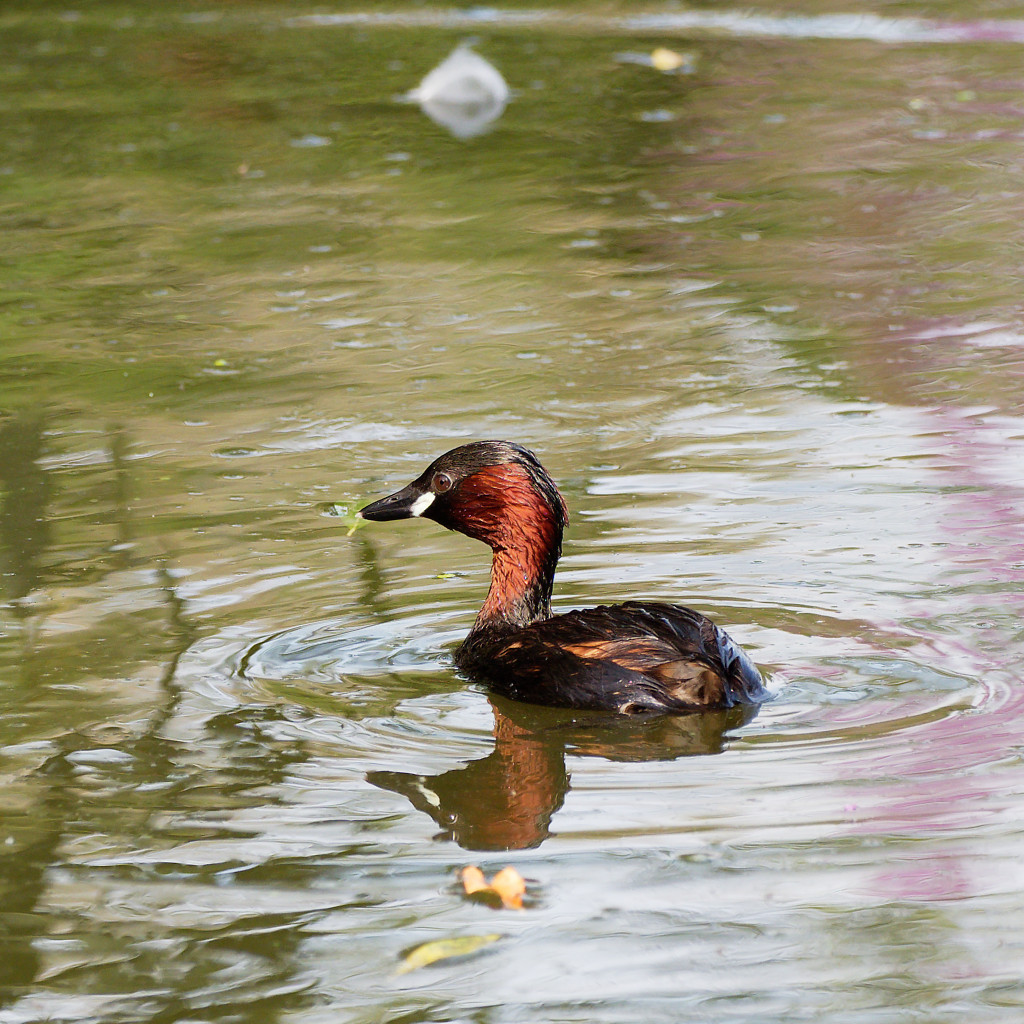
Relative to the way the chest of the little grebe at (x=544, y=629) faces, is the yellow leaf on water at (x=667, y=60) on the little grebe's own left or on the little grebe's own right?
on the little grebe's own right

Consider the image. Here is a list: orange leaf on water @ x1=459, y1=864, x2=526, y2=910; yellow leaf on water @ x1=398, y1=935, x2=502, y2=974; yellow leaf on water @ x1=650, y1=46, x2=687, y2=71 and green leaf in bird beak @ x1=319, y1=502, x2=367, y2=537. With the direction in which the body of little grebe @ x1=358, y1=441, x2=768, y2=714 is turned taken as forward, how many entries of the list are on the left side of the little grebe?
2

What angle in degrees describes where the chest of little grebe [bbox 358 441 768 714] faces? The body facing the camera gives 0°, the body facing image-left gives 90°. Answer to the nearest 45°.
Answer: approximately 90°

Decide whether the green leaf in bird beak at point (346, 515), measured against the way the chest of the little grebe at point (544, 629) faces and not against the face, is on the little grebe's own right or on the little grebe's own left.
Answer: on the little grebe's own right

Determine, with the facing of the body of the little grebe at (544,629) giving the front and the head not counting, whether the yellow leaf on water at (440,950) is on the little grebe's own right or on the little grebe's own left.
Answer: on the little grebe's own left

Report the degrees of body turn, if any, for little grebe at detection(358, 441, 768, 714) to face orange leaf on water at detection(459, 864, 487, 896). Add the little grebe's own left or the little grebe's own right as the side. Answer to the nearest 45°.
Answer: approximately 90° to the little grebe's own left

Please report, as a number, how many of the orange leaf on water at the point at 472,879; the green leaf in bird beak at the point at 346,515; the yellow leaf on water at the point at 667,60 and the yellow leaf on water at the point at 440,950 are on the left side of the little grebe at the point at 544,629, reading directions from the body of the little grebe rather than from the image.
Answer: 2

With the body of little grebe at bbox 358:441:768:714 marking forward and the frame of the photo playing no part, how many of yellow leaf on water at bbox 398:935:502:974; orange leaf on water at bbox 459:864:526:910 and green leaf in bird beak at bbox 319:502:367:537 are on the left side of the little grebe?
2

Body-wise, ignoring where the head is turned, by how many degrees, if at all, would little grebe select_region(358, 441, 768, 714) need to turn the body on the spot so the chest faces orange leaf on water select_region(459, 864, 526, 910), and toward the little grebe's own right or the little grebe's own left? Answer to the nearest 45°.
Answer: approximately 90° to the little grebe's own left
